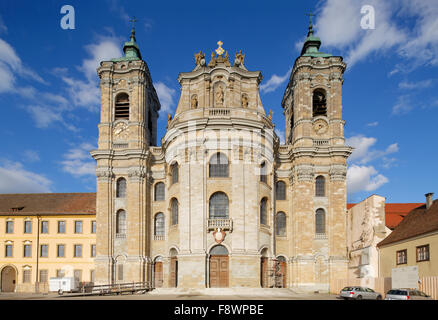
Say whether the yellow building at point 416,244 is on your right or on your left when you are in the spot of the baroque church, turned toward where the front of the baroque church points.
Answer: on your left

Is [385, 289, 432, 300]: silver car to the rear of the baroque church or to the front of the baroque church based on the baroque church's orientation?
to the front

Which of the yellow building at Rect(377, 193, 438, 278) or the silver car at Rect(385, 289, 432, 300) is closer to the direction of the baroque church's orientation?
the silver car

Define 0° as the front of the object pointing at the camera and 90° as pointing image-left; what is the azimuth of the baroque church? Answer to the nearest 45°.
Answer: approximately 0°
